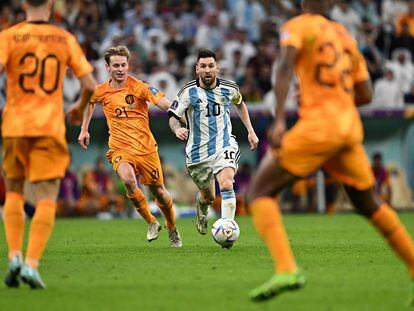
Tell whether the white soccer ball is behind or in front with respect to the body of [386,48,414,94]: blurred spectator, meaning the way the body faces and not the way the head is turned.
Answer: in front

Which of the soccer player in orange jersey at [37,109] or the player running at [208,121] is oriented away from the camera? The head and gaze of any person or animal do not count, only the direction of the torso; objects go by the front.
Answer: the soccer player in orange jersey

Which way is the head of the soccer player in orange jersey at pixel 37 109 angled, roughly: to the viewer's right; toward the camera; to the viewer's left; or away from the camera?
away from the camera

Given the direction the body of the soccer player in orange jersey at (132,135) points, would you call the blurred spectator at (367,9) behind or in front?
behind

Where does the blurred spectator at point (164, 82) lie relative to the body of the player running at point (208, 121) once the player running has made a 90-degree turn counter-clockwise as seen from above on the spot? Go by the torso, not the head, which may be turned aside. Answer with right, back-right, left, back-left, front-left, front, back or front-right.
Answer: left

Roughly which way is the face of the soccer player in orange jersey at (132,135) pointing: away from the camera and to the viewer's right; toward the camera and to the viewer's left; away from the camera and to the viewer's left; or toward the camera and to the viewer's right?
toward the camera and to the viewer's right

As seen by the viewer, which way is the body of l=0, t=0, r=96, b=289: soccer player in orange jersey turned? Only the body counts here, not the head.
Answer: away from the camera

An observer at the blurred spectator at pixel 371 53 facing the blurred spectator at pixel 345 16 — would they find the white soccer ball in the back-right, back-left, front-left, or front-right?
back-left

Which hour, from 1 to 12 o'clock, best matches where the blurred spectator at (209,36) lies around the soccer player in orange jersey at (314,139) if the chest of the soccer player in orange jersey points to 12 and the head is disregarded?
The blurred spectator is roughly at 1 o'clock from the soccer player in orange jersey.

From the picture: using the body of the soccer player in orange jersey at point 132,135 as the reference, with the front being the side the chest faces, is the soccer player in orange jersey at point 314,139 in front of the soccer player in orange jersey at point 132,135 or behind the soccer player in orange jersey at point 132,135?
in front

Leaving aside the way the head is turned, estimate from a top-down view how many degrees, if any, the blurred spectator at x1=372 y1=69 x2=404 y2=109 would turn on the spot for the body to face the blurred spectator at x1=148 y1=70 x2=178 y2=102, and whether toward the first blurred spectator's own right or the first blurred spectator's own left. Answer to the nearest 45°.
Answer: approximately 90° to the first blurred spectator's own right

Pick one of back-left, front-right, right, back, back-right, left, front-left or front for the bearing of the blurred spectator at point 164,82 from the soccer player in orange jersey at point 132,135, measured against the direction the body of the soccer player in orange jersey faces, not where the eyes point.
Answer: back
